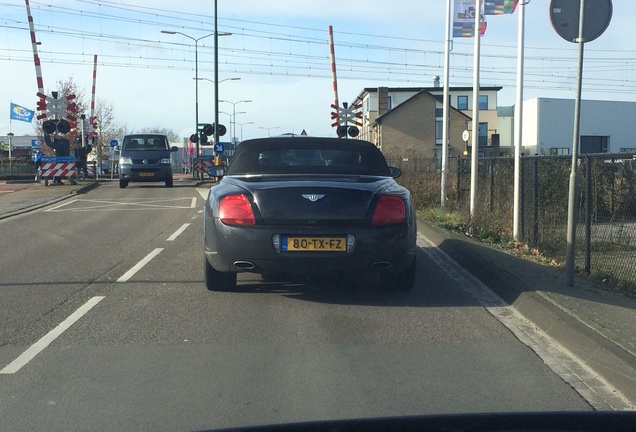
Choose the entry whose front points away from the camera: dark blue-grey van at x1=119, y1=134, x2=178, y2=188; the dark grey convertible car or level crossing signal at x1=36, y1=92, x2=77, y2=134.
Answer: the dark grey convertible car

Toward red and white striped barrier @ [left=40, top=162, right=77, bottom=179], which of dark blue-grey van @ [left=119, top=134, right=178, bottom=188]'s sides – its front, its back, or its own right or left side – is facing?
right

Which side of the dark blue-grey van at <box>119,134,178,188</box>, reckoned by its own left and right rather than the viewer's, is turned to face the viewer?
front

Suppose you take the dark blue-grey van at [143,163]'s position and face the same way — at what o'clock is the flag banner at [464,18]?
The flag banner is roughly at 11 o'clock from the dark blue-grey van.

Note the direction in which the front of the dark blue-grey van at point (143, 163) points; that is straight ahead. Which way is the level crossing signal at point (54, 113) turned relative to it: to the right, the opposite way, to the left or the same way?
the same way

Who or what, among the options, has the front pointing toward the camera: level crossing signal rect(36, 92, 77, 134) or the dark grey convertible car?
the level crossing signal

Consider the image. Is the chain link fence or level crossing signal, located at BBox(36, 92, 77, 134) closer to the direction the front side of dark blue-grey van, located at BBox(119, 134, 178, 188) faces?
the chain link fence

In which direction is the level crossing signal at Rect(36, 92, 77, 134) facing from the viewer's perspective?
toward the camera

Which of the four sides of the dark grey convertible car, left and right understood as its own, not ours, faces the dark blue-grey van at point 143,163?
front

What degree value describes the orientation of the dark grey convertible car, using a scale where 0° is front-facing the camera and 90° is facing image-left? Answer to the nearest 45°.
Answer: approximately 180°

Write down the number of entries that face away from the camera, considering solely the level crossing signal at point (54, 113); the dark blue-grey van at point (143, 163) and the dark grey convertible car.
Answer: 1

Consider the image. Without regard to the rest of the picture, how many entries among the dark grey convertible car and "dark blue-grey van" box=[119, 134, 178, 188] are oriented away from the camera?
1

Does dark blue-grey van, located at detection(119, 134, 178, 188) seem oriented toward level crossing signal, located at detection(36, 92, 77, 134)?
no

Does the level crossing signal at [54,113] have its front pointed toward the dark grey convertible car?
yes

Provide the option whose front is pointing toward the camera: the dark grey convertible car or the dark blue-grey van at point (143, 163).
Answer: the dark blue-grey van

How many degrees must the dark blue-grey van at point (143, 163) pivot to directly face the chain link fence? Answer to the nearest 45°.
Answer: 0° — it already faces it

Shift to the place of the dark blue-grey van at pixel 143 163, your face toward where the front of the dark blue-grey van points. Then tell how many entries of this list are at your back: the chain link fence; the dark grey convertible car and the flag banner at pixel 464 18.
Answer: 0
